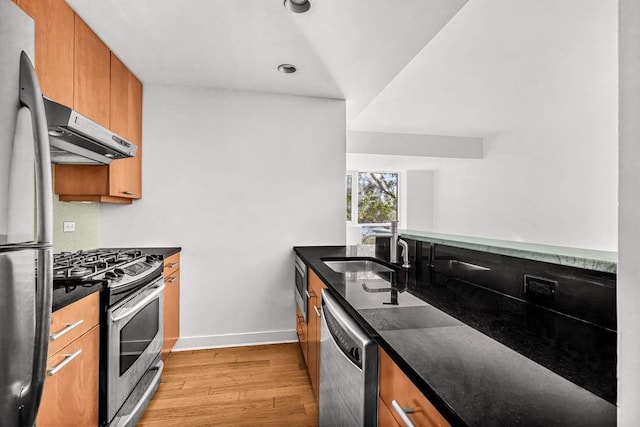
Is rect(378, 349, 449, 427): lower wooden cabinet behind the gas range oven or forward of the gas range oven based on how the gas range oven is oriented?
forward

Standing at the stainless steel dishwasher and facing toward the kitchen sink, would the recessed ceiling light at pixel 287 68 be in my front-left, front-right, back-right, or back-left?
front-left

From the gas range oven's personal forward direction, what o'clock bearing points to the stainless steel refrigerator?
The stainless steel refrigerator is roughly at 2 o'clock from the gas range oven.

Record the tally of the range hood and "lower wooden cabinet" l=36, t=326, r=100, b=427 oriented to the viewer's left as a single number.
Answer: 0

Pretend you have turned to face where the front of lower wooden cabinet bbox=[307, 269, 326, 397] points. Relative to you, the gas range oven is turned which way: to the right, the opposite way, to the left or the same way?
the opposite way

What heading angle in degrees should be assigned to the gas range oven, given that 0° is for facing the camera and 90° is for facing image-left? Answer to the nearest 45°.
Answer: approximately 315°

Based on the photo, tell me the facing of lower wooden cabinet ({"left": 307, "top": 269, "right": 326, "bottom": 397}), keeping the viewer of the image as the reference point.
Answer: facing to the left of the viewer

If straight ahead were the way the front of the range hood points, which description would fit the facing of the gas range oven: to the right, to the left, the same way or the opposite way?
the same way

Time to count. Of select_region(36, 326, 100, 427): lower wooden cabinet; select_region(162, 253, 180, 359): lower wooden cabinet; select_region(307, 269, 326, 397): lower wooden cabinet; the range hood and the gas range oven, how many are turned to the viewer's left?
1

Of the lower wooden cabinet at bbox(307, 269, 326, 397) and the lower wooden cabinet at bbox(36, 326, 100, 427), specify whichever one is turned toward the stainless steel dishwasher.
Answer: the lower wooden cabinet at bbox(36, 326, 100, 427)

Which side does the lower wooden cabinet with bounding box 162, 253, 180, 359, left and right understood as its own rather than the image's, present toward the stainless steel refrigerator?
right
